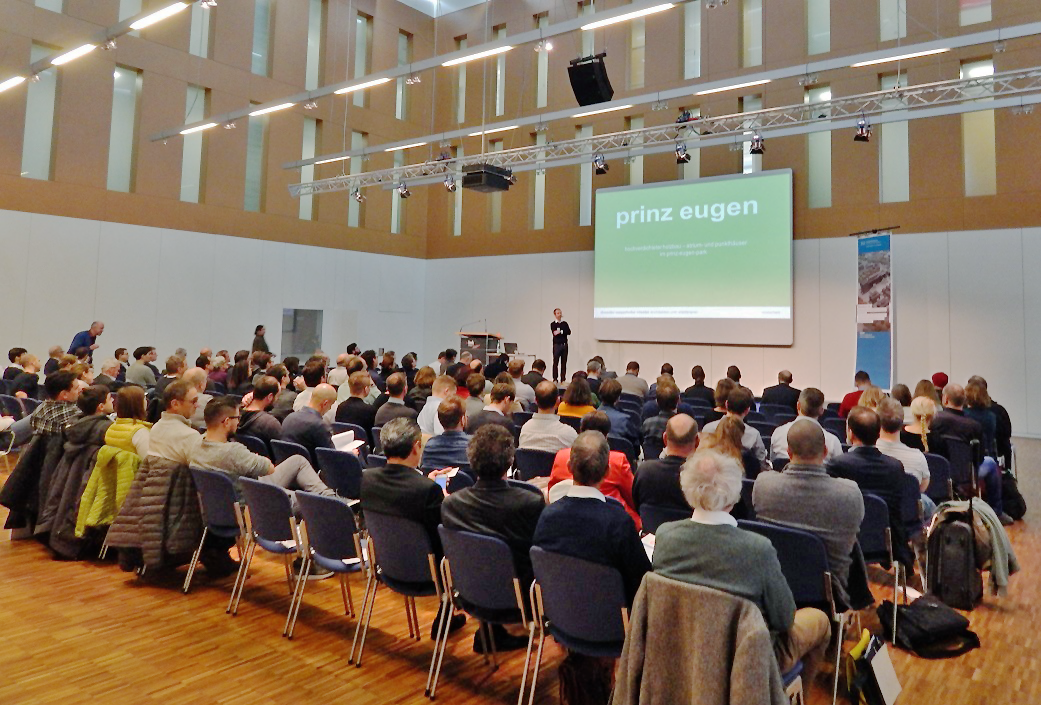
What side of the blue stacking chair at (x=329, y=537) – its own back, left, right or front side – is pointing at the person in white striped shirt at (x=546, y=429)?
front

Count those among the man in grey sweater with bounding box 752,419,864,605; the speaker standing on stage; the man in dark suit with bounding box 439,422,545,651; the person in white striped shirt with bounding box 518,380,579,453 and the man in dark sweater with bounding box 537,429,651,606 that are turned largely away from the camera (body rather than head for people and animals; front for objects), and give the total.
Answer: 4

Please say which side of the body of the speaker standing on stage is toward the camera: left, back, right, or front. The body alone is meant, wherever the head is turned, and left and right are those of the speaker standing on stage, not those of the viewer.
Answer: front

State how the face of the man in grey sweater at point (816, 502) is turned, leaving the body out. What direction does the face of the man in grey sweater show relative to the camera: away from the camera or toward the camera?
away from the camera

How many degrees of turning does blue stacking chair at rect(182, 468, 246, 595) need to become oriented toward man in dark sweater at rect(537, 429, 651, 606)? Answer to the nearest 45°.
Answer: approximately 90° to its right

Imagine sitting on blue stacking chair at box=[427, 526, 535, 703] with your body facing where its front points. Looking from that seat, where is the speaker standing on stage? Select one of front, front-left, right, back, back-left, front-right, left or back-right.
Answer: front-left

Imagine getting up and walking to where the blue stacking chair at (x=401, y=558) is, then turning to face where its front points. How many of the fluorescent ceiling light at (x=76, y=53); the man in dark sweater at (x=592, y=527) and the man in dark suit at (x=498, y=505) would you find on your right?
2

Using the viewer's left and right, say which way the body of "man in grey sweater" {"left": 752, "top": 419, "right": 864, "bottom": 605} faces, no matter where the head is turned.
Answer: facing away from the viewer

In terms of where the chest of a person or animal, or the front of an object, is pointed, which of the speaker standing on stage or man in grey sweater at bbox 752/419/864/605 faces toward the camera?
the speaker standing on stage

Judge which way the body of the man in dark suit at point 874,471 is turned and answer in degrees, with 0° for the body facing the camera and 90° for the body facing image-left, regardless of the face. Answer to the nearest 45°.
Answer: approximately 135°

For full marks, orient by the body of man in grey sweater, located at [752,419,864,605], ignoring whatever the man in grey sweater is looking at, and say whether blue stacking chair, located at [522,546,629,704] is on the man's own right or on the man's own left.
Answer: on the man's own left

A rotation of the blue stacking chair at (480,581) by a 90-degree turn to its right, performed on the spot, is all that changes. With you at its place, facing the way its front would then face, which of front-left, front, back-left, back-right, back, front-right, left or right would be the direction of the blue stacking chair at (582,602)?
front

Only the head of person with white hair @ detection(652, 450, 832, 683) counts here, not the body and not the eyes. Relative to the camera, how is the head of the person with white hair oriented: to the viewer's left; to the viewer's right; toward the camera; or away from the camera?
away from the camera

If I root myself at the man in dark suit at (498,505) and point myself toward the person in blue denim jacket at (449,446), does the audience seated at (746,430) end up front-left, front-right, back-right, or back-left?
front-right

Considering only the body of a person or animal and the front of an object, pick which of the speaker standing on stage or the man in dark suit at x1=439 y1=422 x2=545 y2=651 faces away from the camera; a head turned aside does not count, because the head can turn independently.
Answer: the man in dark suit

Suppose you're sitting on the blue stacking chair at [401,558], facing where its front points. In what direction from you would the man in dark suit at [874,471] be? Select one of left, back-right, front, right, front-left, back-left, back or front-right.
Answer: front-right

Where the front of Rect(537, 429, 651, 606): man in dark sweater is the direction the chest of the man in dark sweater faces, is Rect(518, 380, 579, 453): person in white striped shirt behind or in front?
in front

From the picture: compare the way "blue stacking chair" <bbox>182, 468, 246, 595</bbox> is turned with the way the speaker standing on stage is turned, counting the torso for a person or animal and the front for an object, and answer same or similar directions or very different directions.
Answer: very different directions

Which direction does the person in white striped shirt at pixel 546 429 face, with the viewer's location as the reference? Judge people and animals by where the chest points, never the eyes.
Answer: facing away from the viewer

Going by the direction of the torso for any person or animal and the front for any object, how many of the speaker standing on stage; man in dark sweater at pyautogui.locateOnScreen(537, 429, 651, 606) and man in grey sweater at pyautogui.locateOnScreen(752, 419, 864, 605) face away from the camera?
2
